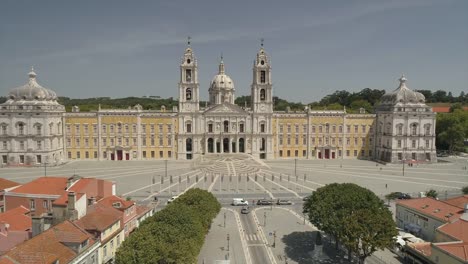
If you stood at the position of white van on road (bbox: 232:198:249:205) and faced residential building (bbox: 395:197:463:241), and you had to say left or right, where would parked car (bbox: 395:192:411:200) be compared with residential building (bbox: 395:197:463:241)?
left

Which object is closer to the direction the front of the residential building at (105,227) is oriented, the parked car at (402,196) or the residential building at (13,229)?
the parked car

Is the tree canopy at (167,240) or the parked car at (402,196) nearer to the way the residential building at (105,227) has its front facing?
the tree canopy

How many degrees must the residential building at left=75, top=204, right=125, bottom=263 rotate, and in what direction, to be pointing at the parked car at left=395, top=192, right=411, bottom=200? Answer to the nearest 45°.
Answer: approximately 45° to its left

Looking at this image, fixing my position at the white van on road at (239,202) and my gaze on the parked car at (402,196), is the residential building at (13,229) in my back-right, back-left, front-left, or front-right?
back-right

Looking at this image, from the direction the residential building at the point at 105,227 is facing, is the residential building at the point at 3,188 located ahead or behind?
behind

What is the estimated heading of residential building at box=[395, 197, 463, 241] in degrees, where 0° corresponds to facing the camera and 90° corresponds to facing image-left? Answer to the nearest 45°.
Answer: approximately 45°

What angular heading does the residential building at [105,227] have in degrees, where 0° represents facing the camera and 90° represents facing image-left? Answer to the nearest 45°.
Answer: approximately 315°
